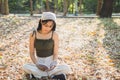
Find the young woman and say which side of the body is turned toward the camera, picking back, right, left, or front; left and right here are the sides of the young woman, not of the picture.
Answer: front

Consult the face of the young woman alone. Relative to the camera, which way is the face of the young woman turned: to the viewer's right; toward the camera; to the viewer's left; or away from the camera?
toward the camera

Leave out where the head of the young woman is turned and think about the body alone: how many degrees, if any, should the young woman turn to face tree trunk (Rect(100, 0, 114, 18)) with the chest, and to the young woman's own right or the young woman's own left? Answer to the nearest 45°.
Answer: approximately 180°
